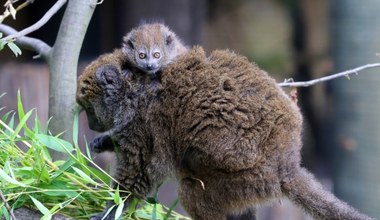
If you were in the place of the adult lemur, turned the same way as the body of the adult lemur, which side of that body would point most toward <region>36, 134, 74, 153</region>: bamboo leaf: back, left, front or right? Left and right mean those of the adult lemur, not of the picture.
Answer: front

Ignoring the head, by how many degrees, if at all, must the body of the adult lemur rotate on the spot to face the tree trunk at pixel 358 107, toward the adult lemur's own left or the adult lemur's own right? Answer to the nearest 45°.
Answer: approximately 135° to the adult lemur's own right

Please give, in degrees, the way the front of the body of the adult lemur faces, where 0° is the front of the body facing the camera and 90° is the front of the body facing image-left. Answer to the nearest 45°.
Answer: approximately 90°

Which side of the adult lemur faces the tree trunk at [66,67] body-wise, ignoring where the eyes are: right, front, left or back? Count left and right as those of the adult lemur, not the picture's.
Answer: front

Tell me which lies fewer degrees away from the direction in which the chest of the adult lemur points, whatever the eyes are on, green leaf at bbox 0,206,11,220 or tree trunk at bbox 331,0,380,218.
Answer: the green leaf
